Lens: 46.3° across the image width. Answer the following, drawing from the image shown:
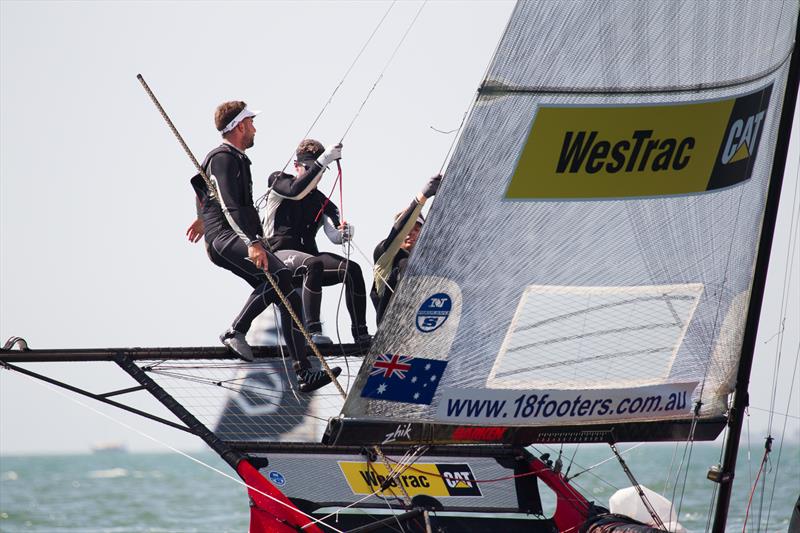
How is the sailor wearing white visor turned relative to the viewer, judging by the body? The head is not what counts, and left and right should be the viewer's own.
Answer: facing to the right of the viewer

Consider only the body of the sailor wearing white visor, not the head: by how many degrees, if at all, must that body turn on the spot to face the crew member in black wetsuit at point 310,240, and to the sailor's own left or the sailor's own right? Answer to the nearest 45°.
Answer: approximately 45° to the sailor's own left

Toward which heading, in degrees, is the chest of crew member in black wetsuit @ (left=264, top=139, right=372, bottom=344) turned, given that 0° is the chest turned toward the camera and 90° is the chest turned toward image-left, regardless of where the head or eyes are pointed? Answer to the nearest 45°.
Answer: approximately 315°
